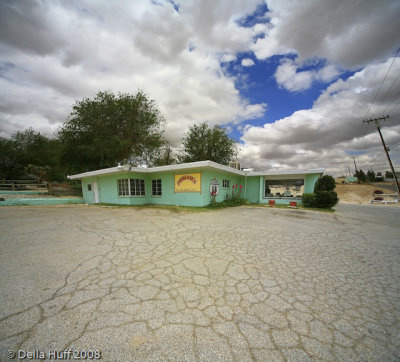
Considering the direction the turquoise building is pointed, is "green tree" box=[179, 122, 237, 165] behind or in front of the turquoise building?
behind

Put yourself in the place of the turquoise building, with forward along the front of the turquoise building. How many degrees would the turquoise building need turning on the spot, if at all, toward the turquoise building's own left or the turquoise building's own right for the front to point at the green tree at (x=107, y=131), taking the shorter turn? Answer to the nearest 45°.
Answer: approximately 135° to the turquoise building's own right

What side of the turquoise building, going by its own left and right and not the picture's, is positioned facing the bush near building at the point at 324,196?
left

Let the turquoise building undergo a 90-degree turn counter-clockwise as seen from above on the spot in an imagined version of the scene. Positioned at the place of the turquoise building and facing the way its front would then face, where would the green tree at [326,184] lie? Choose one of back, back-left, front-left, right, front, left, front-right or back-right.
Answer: front

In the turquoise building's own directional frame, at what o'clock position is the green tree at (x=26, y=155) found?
The green tree is roughly at 4 o'clock from the turquoise building.

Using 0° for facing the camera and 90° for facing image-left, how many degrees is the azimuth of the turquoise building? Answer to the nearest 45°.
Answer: approximately 0°

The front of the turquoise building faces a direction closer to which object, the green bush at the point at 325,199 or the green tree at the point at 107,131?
the green bush
